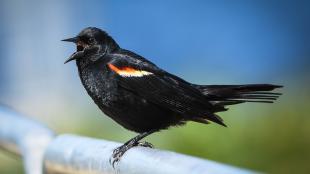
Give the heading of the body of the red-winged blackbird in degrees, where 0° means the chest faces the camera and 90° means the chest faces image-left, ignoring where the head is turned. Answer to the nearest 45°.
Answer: approximately 90°
